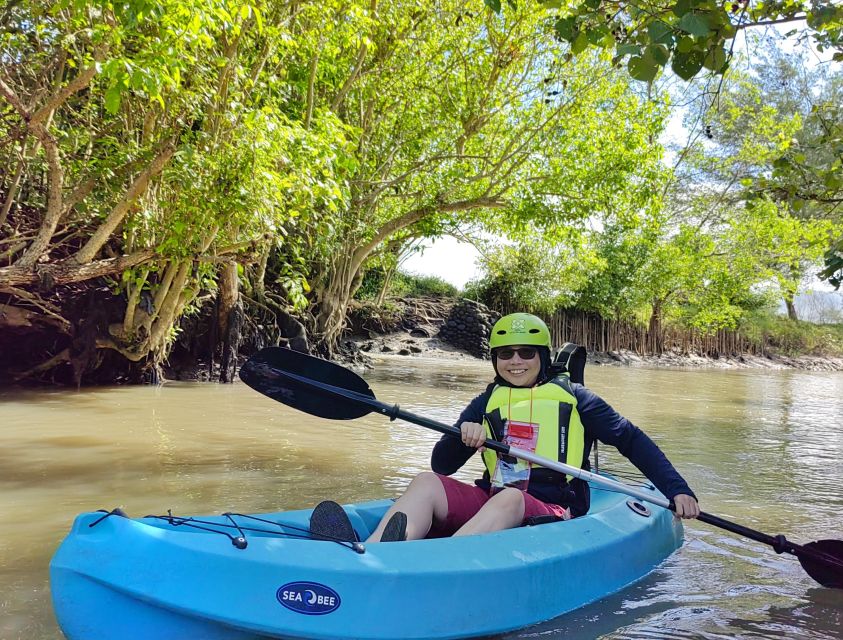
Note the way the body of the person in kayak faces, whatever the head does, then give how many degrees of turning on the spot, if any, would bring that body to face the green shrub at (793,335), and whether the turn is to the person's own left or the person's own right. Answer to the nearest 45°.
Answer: approximately 180°
